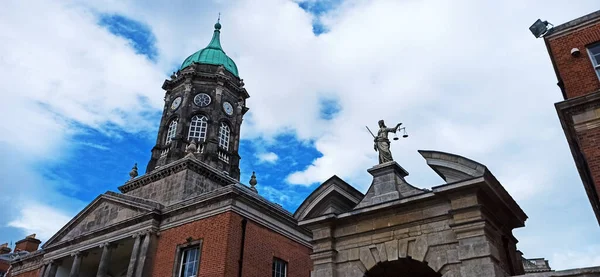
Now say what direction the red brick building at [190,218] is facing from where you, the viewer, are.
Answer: facing the viewer and to the left of the viewer

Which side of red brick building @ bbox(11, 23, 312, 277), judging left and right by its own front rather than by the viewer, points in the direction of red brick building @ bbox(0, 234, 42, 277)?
right

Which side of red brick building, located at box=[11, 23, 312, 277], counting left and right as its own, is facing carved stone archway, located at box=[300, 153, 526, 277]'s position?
left

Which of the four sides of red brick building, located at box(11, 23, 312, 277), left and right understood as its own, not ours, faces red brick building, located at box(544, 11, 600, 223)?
left
